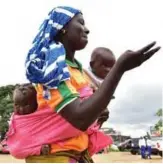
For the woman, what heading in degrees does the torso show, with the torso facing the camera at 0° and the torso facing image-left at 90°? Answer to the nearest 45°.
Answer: approximately 270°

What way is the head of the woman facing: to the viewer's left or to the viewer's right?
to the viewer's right
